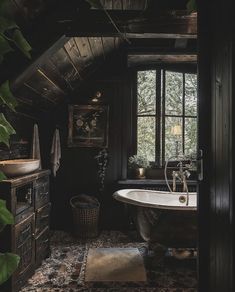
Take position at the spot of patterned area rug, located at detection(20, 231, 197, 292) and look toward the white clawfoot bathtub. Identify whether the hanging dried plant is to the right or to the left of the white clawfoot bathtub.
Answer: left

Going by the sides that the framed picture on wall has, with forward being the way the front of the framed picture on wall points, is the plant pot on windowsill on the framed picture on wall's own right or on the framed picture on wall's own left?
on the framed picture on wall's own left

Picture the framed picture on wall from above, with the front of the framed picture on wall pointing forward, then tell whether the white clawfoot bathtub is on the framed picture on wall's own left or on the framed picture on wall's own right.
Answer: on the framed picture on wall's own left

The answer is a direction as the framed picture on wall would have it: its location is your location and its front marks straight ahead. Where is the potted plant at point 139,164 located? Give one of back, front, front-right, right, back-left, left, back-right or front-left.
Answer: left

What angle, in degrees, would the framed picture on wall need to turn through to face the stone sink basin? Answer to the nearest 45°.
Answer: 0° — it already faces it

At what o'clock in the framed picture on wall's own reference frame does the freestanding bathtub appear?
The freestanding bathtub is roughly at 11 o'clock from the framed picture on wall.

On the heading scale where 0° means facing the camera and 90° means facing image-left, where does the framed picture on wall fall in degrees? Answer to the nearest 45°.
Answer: approximately 0°

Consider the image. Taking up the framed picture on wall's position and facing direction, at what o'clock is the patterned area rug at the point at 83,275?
The patterned area rug is roughly at 12 o'clock from the framed picture on wall.

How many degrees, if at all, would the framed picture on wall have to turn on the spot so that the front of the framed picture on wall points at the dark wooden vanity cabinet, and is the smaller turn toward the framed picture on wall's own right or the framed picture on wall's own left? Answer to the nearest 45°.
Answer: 0° — it already faces it

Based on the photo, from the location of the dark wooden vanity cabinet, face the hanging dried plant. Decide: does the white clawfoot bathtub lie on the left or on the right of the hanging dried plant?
right
